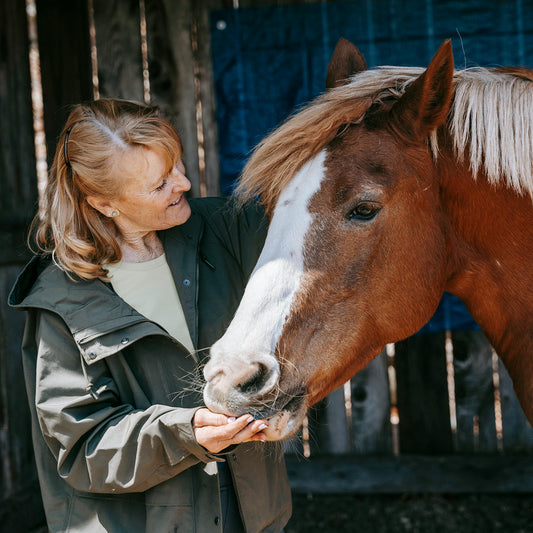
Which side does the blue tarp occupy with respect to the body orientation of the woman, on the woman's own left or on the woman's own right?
on the woman's own left

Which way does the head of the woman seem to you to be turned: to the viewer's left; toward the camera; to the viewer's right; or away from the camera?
to the viewer's right

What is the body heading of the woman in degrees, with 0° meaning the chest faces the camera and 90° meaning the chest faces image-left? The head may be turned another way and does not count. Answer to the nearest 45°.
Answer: approximately 315°
